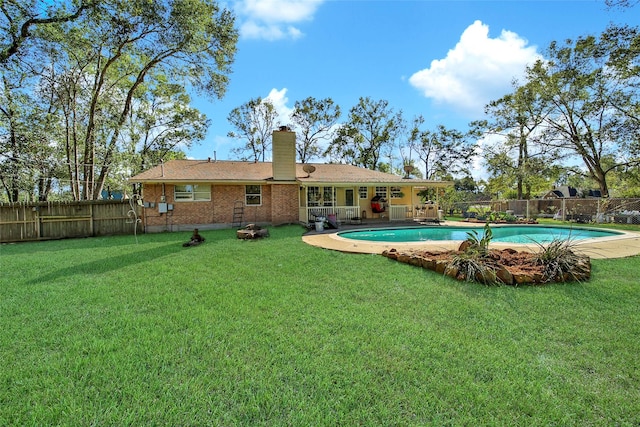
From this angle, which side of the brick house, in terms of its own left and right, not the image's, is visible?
back

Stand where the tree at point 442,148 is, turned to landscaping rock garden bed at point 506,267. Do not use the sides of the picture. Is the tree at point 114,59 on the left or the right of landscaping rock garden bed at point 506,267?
right

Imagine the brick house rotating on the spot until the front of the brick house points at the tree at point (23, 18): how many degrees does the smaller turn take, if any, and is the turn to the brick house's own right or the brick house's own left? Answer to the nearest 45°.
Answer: approximately 90° to the brick house's own left

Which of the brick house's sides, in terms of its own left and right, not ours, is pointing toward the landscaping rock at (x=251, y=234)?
back

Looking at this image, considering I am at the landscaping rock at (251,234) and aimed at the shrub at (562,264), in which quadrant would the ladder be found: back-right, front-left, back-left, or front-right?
back-left

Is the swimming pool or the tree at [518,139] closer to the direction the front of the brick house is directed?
the tree

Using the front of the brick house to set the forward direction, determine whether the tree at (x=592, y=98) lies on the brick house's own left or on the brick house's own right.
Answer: on the brick house's own right
